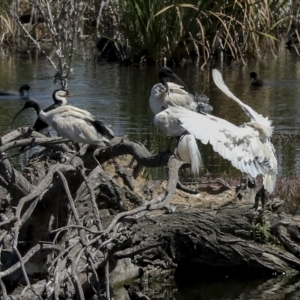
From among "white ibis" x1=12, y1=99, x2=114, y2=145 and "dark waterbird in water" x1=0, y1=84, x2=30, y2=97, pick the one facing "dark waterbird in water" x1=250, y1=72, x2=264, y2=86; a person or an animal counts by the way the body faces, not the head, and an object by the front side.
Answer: "dark waterbird in water" x1=0, y1=84, x2=30, y2=97

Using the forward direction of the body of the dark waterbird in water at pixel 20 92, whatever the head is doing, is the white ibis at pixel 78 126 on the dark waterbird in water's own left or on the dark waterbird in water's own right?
on the dark waterbird in water's own right

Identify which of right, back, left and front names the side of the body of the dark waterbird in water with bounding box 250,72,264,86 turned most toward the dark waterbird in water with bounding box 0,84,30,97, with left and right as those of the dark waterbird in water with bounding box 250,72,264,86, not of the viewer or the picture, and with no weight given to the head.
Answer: front

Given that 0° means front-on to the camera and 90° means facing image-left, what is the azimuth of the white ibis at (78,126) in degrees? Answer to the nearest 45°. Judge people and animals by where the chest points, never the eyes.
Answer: approximately 90°

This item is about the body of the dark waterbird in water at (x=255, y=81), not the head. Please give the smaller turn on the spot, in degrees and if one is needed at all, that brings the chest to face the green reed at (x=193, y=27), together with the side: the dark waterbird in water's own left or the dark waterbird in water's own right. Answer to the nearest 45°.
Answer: approximately 45° to the dark waterbird in water's own right

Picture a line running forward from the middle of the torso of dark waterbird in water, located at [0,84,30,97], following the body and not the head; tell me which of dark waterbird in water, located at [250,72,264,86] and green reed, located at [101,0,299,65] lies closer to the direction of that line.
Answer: the dark waterbird in water

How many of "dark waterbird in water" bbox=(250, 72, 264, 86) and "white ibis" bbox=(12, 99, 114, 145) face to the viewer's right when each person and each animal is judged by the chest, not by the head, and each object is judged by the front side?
0

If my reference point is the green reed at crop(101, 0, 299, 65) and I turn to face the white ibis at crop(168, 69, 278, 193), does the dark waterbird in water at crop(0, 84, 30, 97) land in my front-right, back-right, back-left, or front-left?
front-right

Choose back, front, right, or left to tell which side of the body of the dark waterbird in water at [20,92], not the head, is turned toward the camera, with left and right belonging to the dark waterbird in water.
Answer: right

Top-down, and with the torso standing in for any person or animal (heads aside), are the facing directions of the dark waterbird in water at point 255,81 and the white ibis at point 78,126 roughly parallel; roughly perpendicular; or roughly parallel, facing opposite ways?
roughly parallel

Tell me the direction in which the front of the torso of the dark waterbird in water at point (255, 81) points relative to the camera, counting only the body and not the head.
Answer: to the viewer's left

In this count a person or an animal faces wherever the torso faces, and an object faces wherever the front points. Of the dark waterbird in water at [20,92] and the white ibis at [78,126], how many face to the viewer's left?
1
